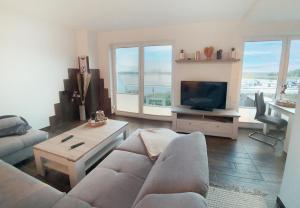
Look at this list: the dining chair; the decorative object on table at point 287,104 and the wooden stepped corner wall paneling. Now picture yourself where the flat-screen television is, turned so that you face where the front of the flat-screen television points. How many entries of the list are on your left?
2

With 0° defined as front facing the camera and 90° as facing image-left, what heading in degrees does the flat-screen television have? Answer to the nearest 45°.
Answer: approximately 0°

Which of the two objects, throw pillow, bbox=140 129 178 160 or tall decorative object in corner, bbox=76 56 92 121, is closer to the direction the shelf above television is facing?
the throw pillow

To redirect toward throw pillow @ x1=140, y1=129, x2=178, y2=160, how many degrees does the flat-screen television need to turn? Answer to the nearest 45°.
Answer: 0° — it already faces it

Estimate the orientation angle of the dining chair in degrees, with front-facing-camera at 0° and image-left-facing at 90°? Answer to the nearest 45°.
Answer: approximately 315°
